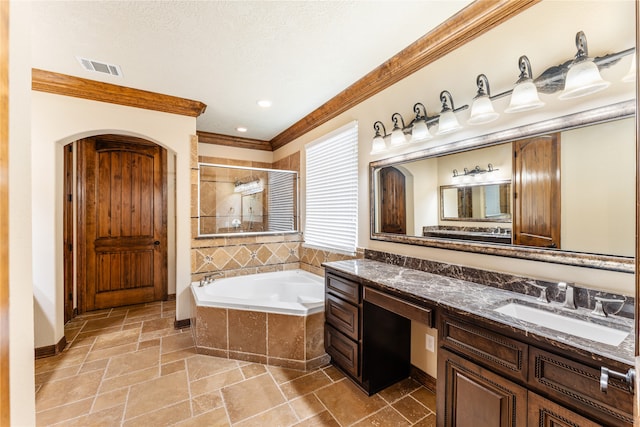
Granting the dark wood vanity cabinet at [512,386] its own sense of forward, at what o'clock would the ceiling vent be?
The ceiling vent is roughly at 1 o'clock from the dark wood vanity cabinet.

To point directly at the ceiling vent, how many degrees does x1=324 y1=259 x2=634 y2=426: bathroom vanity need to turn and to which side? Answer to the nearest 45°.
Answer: approximately 45° to its right

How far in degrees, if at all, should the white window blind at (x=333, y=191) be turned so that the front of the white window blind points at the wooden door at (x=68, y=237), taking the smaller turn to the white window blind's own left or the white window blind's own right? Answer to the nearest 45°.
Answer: approximately 45° to the white window blind's own right

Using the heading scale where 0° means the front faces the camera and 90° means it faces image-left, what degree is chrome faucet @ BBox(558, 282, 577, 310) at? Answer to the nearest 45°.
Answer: approximately 45°

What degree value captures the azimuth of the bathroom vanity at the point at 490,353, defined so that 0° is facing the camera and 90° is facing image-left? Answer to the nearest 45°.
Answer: approximately 45°

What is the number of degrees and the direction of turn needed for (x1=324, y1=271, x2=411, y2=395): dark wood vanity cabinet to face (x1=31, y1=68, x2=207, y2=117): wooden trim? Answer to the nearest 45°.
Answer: approximately 45° to its right

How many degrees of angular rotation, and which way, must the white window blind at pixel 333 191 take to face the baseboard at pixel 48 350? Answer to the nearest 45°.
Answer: approximately 45° to its right

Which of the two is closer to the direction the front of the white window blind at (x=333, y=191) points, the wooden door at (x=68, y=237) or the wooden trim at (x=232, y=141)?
the wooden door
